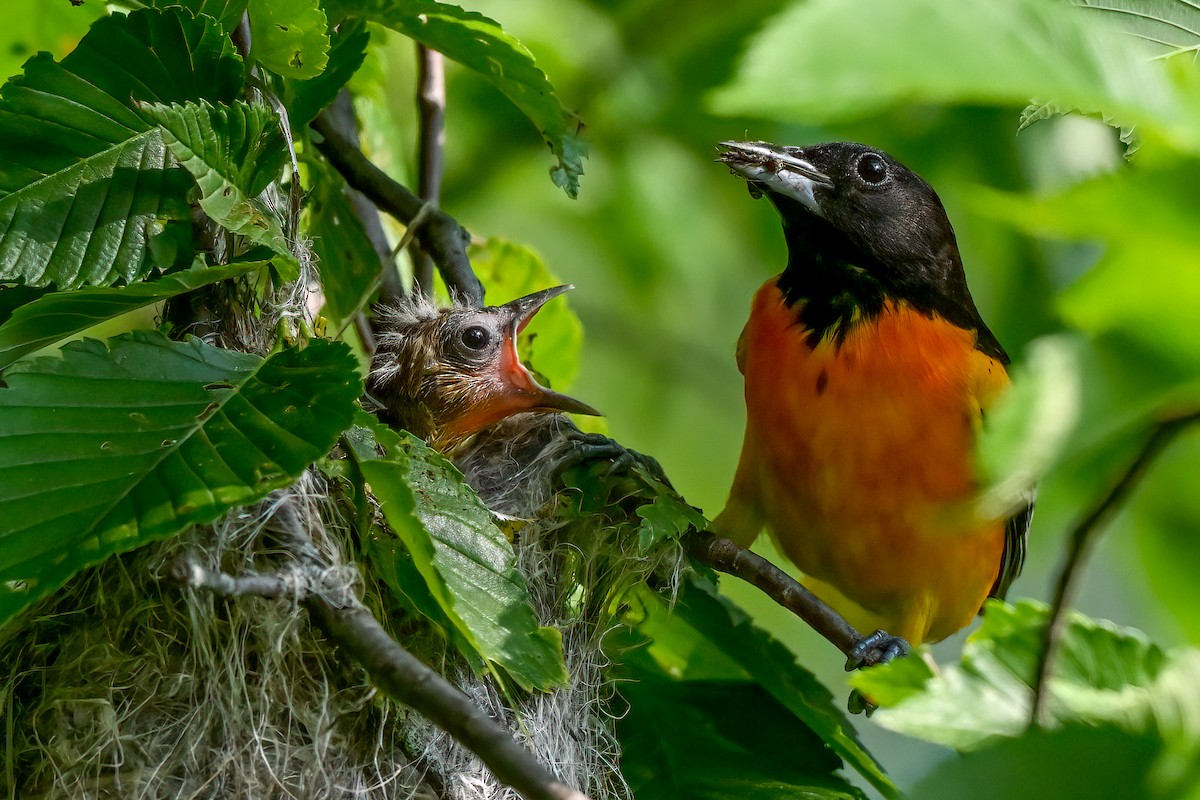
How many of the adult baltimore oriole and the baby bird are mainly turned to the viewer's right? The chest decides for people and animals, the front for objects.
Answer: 1

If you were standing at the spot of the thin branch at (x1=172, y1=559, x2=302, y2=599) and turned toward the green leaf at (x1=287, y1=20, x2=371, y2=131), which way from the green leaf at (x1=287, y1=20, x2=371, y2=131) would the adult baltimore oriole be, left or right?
right

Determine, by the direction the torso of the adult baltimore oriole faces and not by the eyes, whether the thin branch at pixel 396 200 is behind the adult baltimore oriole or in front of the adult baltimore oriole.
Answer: in front

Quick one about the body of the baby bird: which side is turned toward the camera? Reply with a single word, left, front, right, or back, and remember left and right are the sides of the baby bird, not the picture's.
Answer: right

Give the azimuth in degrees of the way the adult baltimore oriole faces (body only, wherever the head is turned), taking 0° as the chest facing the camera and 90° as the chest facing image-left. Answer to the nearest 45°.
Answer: approximately 45°

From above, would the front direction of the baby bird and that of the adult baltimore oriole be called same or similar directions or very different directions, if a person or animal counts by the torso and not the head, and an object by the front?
very different directions

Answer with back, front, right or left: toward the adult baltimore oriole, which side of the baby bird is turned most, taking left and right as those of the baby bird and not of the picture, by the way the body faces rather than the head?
front
